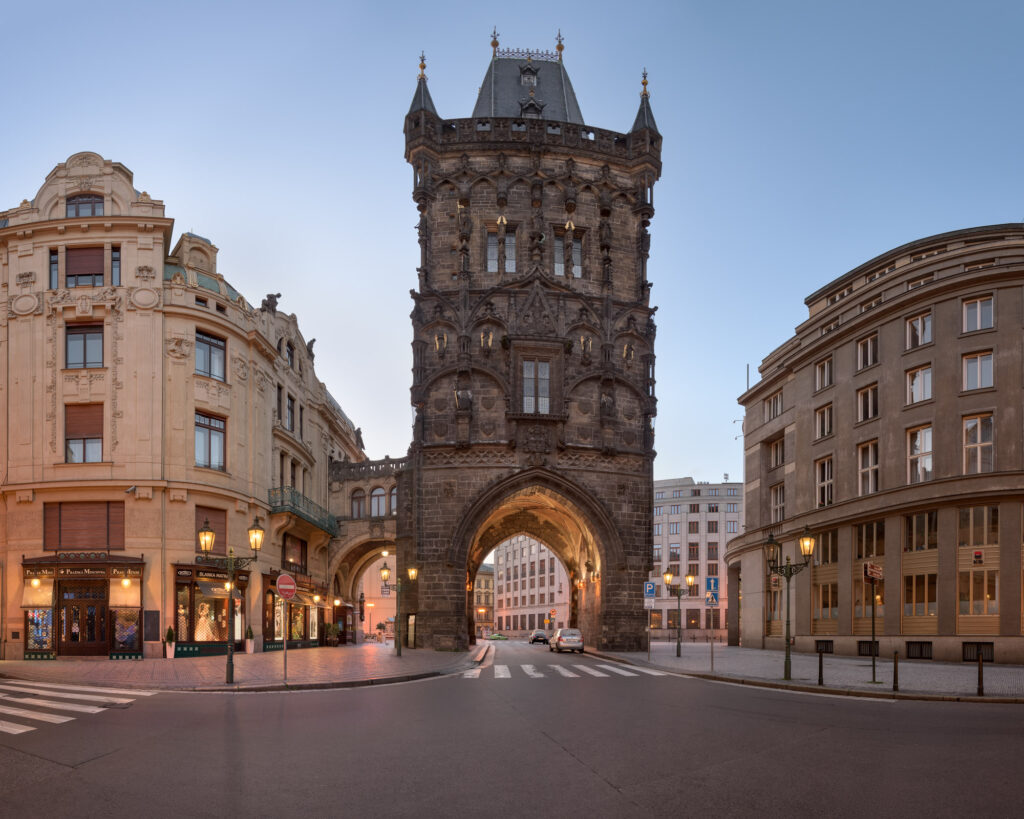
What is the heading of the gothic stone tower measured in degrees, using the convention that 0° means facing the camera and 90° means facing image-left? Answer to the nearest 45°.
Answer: approximately 0°

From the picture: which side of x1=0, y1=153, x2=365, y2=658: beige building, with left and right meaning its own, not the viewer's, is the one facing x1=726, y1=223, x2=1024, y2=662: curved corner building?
left

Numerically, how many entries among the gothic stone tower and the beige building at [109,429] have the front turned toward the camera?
2

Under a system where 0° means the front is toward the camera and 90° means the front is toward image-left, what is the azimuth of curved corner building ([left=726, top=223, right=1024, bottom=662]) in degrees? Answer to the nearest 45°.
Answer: approximately 45°
